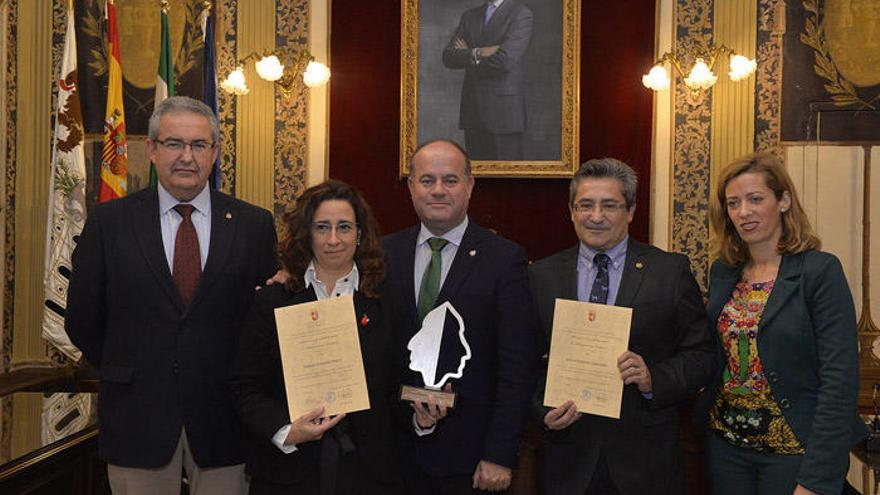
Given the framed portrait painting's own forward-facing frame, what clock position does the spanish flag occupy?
The spanish flag is roughly at 2 o'clock from the framed portrait painting.

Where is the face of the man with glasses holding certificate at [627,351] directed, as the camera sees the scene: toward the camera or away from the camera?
toward the camera

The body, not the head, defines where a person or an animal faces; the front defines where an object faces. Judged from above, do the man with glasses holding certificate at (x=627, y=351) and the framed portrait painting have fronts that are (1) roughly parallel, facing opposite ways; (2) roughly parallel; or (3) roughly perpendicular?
roughly parallel

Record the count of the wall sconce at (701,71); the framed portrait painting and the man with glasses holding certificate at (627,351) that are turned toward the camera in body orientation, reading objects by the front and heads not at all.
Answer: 3

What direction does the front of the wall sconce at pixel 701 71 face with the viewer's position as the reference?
facing the viewer

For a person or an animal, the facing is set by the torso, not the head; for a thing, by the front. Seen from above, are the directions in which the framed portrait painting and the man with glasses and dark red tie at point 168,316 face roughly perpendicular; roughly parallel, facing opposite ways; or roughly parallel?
roughly parallel

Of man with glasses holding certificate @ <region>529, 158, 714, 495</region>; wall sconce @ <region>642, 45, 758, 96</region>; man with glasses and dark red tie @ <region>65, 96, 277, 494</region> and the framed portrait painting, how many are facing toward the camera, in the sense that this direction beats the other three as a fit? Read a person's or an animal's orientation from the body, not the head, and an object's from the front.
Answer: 4

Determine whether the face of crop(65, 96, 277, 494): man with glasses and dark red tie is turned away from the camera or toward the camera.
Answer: toward the camera

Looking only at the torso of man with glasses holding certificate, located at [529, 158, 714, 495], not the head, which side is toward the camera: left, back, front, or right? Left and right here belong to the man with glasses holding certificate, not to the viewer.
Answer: front

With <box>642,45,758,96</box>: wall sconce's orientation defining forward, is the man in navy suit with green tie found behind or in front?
in front

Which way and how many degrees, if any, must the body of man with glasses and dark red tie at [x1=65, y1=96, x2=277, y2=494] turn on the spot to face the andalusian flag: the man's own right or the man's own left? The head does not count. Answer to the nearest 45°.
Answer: approximately 180°

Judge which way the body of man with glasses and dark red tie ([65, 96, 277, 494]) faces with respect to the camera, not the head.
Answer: toward the camera

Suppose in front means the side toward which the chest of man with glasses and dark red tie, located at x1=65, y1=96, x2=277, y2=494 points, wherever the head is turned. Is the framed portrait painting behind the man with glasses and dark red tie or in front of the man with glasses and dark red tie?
behind

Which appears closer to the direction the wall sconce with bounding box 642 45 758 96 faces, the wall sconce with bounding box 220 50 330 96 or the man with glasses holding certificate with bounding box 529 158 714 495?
the man with glasses holding certificate

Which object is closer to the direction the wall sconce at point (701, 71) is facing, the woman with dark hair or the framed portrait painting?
the woman with dark hair

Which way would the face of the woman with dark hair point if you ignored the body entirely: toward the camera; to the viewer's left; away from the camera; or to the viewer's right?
toward the camera

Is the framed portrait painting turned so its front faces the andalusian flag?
no

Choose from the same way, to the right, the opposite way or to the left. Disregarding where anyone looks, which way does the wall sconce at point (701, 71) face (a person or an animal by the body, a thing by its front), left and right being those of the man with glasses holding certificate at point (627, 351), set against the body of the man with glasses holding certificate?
the same way
